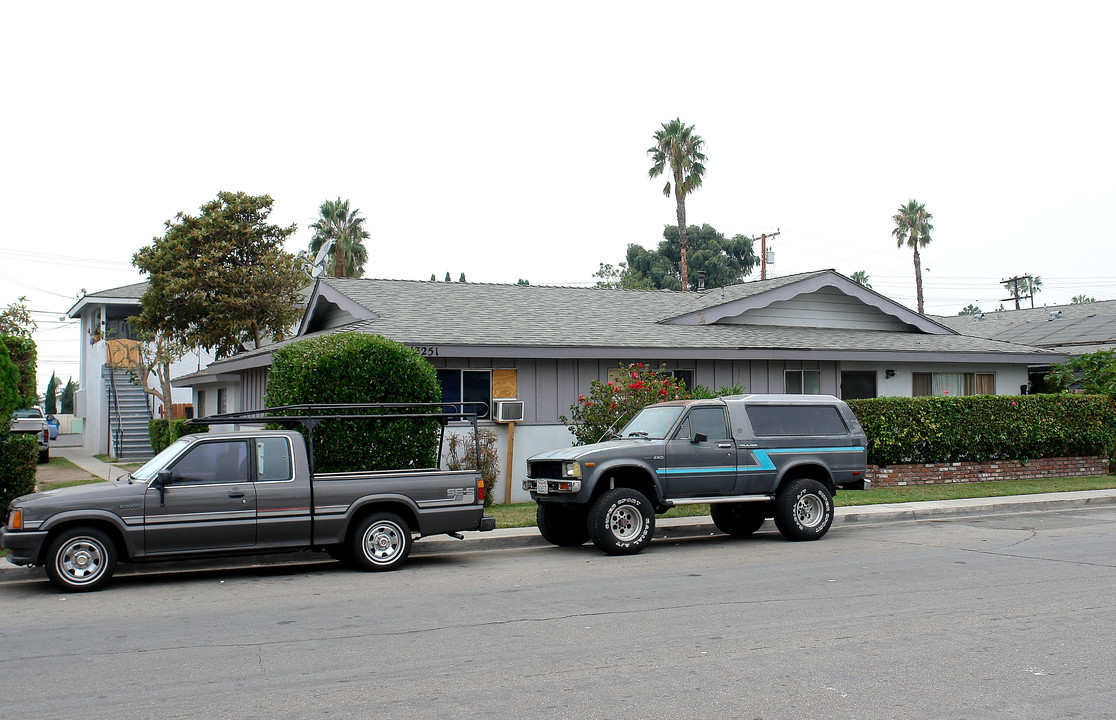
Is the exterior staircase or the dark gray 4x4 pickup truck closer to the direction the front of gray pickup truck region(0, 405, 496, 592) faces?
the exterior staircase

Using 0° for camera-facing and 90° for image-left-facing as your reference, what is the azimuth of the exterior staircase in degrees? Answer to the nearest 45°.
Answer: approximately 0°

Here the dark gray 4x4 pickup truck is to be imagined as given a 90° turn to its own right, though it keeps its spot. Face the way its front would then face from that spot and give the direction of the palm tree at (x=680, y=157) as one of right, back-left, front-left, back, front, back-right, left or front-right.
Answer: front-right

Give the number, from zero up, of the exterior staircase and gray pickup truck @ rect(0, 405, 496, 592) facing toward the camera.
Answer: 1

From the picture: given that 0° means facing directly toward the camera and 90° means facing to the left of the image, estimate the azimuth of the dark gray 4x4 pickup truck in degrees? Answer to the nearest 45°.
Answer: approximately 45°
